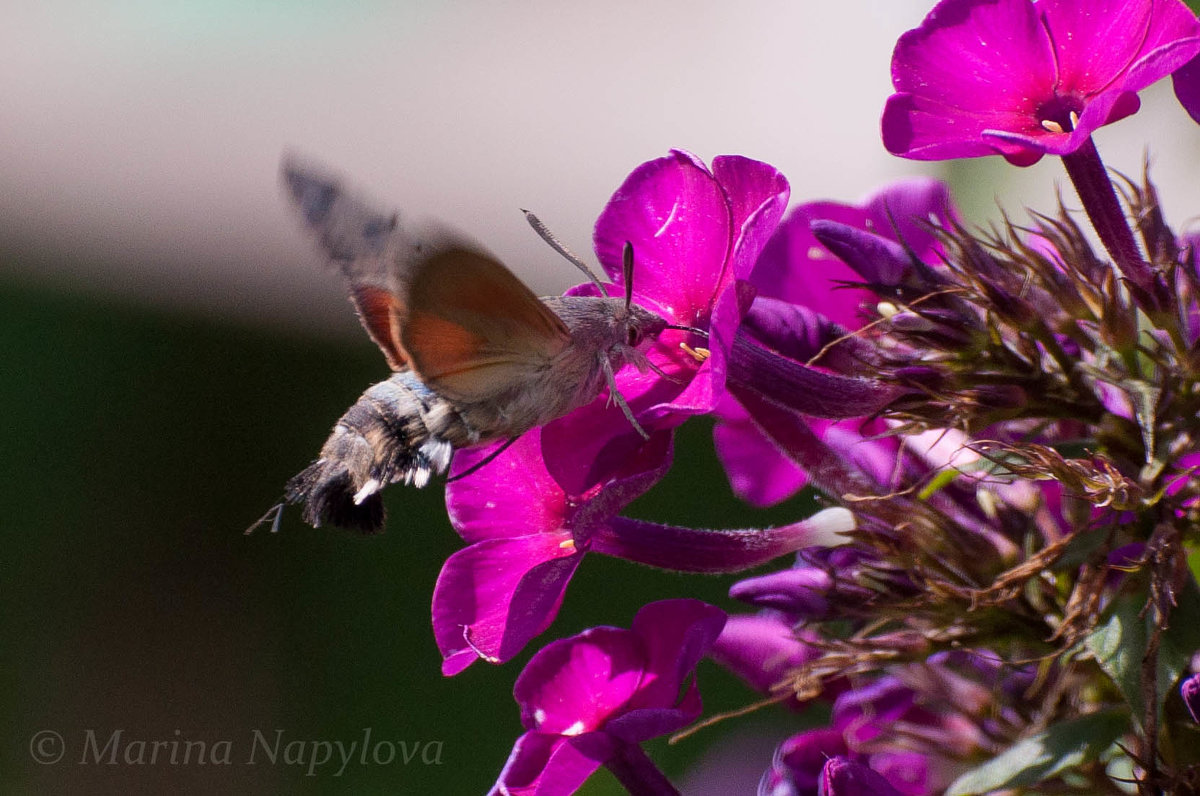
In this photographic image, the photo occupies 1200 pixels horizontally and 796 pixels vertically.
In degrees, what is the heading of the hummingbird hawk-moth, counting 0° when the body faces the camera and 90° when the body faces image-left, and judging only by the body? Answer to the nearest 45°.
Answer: approximately 270°

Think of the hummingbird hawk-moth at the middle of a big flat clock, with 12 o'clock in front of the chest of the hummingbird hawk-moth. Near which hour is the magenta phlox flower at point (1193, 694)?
The magenta phlox flower is roughly at 1 o'clock from the hummingbird hawk-moth.
